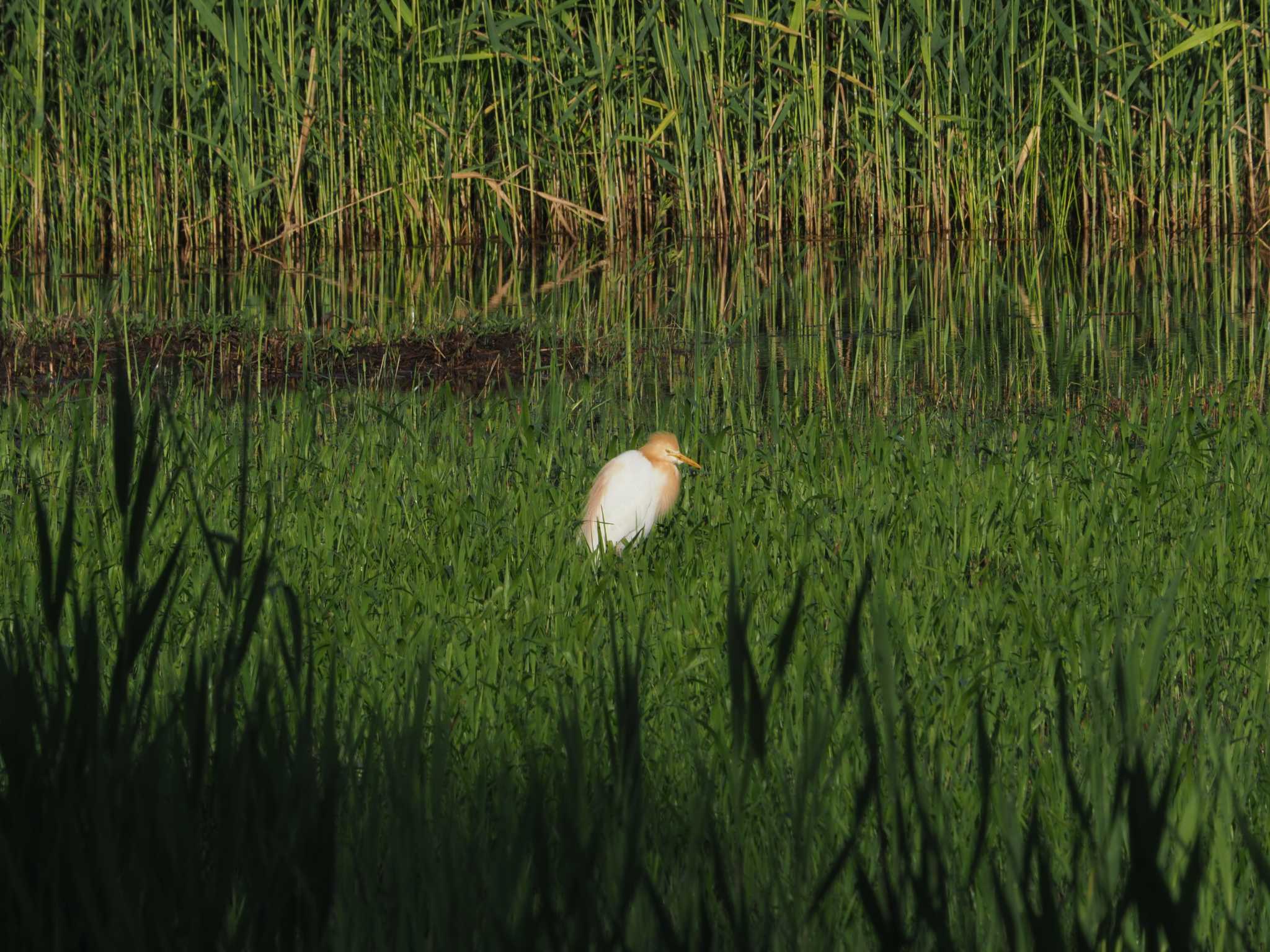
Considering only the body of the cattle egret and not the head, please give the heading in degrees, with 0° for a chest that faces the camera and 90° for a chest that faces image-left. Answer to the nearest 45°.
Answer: approximately 270°
